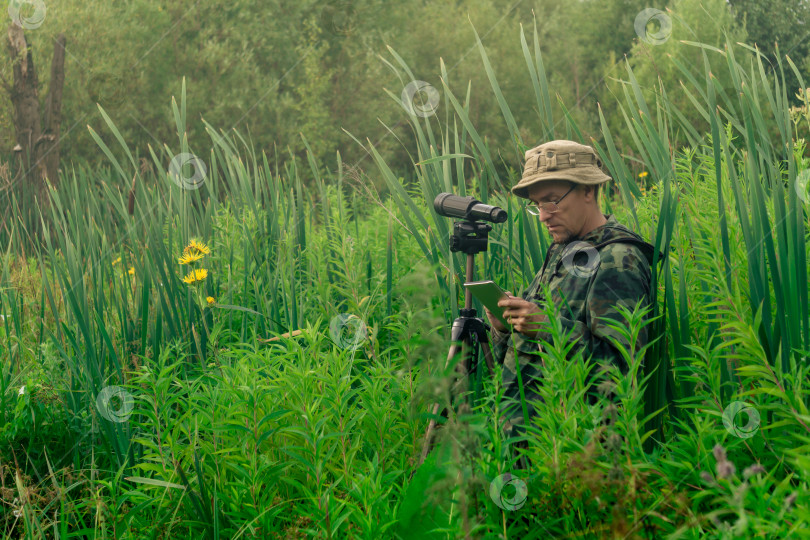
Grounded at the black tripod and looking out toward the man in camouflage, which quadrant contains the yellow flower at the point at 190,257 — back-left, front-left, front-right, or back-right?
back-left

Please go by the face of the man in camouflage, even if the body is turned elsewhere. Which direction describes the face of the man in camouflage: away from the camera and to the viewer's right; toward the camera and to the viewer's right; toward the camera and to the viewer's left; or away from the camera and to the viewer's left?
toward the camera and to the viewer's left

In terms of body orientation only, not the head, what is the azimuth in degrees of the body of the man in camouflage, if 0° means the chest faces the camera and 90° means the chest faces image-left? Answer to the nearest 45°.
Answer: approximately 90°

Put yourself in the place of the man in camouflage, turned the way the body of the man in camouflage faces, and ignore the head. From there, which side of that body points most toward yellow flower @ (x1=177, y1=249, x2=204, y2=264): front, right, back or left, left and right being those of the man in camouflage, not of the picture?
front
